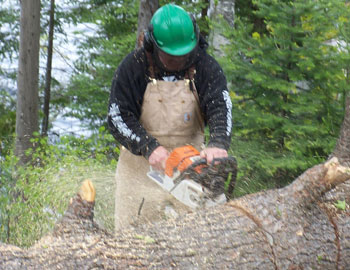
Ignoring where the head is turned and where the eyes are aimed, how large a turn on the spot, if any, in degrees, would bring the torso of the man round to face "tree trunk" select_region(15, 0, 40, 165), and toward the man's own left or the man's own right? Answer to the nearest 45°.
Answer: approximately 135° to the man's own right

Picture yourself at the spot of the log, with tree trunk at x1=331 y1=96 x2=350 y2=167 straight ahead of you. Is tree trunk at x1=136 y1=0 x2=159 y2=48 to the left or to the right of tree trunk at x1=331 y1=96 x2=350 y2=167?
left

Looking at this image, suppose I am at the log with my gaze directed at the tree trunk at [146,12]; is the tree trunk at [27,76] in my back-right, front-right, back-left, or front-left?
front-left

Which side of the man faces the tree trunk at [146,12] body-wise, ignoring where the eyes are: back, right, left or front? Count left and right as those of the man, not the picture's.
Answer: back

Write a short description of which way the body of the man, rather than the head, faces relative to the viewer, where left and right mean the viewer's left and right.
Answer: facing the viewer

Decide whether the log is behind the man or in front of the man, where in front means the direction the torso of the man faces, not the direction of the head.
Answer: in front

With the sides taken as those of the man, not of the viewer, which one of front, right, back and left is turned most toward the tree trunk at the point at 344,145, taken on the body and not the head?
left

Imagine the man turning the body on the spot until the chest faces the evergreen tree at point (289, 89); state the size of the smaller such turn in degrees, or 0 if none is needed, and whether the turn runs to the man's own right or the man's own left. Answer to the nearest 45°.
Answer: approximately 135° to the man's own left
